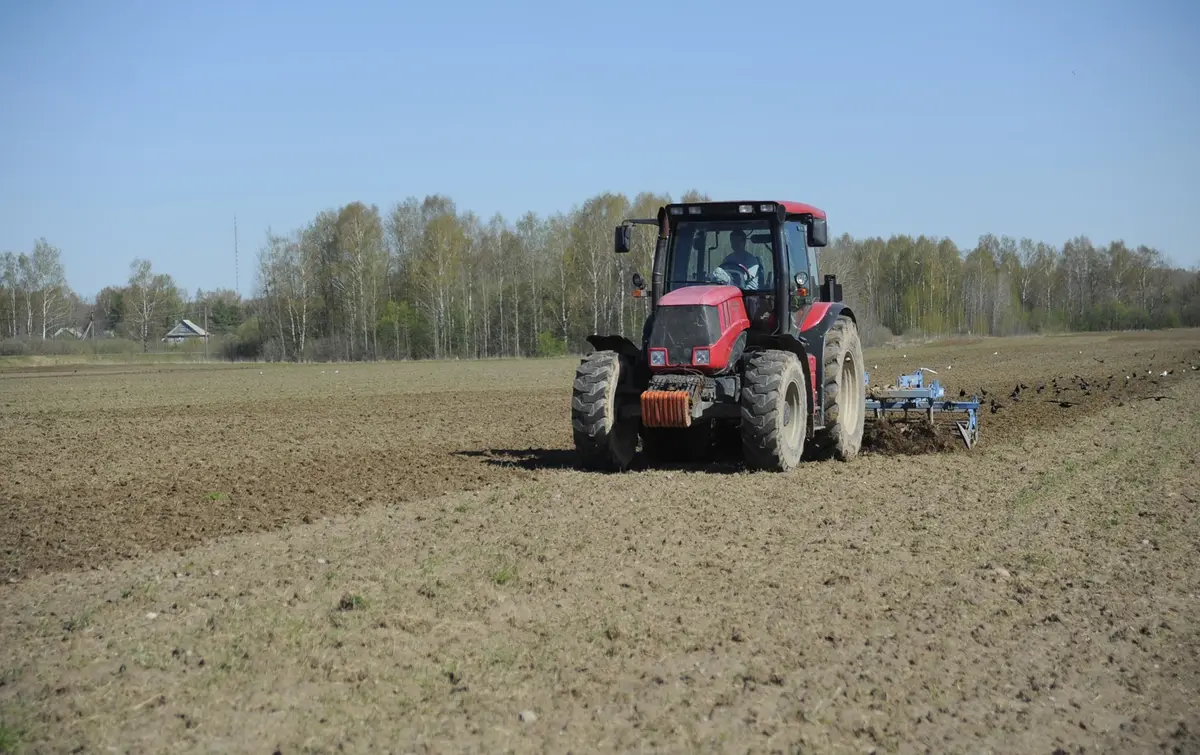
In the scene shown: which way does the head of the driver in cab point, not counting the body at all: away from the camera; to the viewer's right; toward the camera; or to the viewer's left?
toward the camera

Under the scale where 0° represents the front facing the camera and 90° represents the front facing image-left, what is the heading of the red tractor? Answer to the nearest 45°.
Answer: approximately 45°

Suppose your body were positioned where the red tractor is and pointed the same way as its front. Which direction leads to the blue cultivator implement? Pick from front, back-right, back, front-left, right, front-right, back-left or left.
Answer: back
